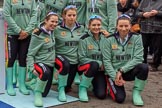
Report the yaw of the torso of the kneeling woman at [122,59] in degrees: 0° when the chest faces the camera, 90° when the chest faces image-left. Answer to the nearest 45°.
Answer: approximately 0°

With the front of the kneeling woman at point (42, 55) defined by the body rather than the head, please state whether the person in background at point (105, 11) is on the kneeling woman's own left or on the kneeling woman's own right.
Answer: on the kneeling woman's own left

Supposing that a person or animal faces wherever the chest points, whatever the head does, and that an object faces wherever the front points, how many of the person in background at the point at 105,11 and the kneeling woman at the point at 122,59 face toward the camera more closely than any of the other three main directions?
2

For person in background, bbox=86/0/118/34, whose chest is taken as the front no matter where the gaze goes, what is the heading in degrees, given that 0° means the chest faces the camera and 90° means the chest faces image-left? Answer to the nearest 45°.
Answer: approximately 0°

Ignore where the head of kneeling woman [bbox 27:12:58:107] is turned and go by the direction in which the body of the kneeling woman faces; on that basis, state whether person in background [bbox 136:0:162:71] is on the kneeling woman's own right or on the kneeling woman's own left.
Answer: on the kneeling woman's own left

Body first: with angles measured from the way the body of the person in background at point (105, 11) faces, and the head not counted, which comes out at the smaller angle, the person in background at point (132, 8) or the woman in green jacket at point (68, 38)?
the woman in green jacket

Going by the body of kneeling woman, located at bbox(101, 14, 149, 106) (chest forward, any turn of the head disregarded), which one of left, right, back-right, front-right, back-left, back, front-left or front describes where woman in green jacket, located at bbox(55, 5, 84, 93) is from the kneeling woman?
right

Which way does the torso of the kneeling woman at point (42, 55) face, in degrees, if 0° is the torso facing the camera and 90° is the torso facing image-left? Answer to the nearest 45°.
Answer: approximately 315°

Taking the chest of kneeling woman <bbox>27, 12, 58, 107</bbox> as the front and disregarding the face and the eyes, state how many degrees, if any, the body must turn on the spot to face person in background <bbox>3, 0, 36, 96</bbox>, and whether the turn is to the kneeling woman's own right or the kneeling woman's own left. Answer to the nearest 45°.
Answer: approximately 180°

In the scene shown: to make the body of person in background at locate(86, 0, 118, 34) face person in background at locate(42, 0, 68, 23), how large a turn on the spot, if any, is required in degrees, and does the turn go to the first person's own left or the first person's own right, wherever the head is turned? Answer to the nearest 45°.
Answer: approximately 90° to the first person's own right

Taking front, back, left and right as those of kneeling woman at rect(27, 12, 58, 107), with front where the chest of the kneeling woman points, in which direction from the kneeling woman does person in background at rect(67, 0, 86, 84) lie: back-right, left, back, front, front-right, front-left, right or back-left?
left
